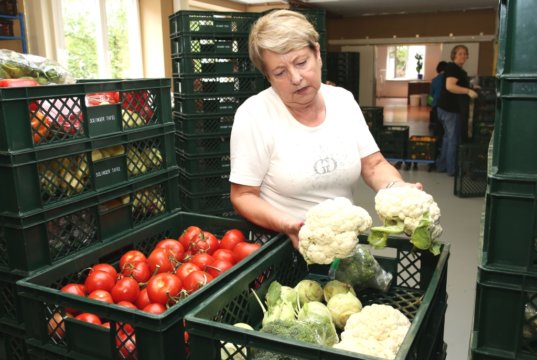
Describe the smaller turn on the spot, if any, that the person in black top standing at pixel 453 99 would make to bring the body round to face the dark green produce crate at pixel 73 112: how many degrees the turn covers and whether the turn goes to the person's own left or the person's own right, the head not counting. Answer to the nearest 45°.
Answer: approximately 90° to the person's own right

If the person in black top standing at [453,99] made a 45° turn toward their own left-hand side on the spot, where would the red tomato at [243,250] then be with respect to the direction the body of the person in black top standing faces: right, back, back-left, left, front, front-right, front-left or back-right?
back-right

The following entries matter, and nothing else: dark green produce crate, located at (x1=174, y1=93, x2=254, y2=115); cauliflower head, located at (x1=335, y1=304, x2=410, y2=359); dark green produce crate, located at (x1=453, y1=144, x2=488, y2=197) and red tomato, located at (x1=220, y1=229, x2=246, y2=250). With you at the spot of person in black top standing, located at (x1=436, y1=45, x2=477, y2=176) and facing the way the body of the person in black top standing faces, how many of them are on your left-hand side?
0

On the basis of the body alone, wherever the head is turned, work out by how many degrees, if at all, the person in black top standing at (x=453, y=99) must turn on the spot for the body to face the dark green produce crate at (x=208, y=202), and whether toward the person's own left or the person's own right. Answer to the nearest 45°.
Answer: approximately 90° to the person's own right

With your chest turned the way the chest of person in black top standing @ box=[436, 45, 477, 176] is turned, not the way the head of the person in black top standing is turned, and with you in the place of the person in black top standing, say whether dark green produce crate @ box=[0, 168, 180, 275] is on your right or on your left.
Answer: on your right

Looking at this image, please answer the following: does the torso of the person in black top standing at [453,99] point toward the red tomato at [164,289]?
no

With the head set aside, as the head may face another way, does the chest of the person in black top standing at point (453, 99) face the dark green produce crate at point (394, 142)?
no

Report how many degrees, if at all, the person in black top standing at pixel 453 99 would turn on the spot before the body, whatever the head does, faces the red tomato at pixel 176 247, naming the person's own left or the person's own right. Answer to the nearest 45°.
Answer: approximately 90° to the person's own right

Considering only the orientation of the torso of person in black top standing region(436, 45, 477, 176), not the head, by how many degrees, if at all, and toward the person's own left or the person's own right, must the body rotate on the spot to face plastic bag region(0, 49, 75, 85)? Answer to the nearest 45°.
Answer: approximately 90° to the person's own right

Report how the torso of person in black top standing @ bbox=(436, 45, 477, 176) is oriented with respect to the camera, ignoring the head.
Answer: to the viewer's right

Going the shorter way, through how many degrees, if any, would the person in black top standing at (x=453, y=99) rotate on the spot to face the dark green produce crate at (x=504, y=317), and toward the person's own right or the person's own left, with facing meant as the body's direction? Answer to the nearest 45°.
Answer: approximately 90° to the person's own right

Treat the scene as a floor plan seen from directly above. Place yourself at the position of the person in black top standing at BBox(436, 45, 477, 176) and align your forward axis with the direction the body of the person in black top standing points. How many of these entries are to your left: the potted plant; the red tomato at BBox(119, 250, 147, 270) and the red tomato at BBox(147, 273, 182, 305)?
1

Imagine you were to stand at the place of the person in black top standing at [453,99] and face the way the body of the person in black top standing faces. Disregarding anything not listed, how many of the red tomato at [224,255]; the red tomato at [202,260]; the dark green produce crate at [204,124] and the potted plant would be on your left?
1

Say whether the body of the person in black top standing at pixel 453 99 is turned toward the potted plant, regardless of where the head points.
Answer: no

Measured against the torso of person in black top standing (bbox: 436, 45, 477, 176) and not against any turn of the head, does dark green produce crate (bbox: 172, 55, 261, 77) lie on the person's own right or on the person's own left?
on the person's own right

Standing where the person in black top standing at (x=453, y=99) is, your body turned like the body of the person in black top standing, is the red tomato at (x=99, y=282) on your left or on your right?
on your right

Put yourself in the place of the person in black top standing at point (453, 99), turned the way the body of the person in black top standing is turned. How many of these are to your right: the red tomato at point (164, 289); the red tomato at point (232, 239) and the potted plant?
2

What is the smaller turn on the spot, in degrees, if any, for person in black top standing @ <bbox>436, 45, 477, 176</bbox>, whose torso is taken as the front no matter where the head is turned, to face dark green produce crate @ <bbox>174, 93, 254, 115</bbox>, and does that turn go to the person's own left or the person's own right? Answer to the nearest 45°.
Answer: approximately 135° to the person's own right

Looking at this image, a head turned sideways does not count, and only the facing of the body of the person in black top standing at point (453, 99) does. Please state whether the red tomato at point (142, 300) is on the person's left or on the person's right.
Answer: on the person's right

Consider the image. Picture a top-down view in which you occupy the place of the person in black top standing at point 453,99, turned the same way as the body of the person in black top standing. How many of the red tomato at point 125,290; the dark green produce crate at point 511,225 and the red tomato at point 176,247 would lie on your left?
0

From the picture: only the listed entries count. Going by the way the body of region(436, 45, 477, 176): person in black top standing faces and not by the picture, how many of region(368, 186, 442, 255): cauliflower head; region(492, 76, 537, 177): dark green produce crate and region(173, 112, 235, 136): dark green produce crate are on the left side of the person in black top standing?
0
